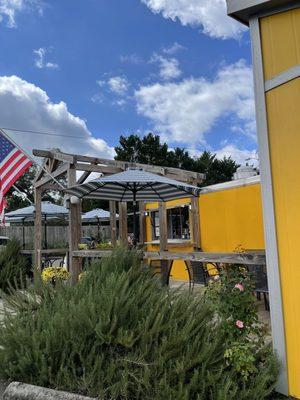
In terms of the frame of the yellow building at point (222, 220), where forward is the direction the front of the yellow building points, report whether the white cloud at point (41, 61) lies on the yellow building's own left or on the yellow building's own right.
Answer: on the yellow building's own right

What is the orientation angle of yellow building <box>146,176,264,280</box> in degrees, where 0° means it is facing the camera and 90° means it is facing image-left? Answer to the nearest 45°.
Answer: approximately 45°

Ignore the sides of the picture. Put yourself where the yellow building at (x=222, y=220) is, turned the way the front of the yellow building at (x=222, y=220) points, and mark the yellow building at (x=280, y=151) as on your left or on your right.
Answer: on your left

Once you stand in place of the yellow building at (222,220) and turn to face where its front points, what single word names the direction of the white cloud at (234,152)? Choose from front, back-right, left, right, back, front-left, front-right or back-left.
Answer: back-right

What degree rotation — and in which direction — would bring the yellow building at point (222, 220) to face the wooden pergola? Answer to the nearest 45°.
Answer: approximately 45° to its right

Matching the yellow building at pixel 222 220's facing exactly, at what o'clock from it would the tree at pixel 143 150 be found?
The tree is roughly at 4 o'clock from the yellow building.

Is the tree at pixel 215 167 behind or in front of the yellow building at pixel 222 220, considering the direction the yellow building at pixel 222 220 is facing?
behind
